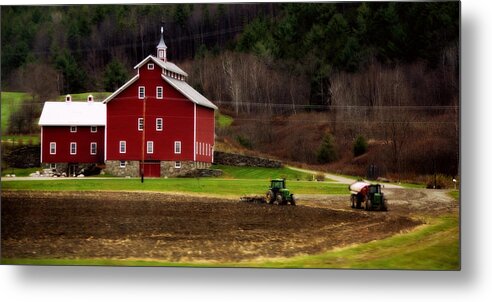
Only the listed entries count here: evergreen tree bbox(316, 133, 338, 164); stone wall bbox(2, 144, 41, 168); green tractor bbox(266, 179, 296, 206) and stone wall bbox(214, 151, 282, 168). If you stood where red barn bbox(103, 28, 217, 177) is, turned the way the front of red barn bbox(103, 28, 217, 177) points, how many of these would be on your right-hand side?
1

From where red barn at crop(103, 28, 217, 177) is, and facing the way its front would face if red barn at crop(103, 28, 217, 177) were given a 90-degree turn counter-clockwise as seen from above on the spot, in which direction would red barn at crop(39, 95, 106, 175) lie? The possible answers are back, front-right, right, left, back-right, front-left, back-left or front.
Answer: back

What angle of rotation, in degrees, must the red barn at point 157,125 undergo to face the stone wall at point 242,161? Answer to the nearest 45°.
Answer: approximately 90° to its left

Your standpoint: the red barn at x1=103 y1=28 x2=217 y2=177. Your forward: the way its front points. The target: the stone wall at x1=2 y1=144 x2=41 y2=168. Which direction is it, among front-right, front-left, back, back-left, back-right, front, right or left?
right

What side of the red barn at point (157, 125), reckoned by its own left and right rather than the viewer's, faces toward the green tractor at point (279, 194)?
left

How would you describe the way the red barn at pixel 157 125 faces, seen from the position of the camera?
facing the viewer

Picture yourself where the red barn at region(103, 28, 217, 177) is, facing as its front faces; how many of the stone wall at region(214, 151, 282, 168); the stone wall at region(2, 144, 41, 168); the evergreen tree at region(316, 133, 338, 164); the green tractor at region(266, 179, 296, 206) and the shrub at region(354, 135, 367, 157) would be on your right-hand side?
1

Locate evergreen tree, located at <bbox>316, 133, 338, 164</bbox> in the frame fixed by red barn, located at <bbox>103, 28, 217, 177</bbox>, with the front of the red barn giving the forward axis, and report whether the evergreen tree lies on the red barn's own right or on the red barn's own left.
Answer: on the red barn's own left
